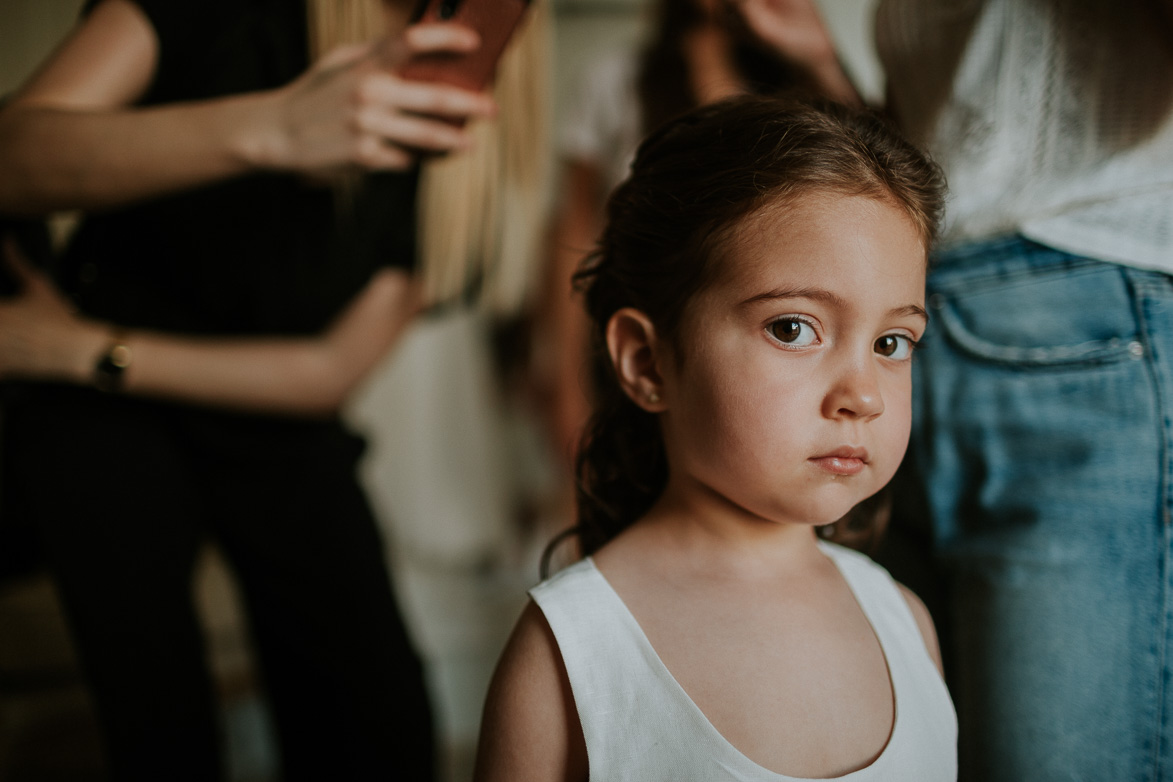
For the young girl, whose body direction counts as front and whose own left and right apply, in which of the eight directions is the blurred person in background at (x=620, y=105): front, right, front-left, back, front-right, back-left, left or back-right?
back-left

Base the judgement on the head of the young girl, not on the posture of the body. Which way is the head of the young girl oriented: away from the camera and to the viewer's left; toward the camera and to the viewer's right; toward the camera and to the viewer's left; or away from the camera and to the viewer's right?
toward the camera and to the viewer's right
